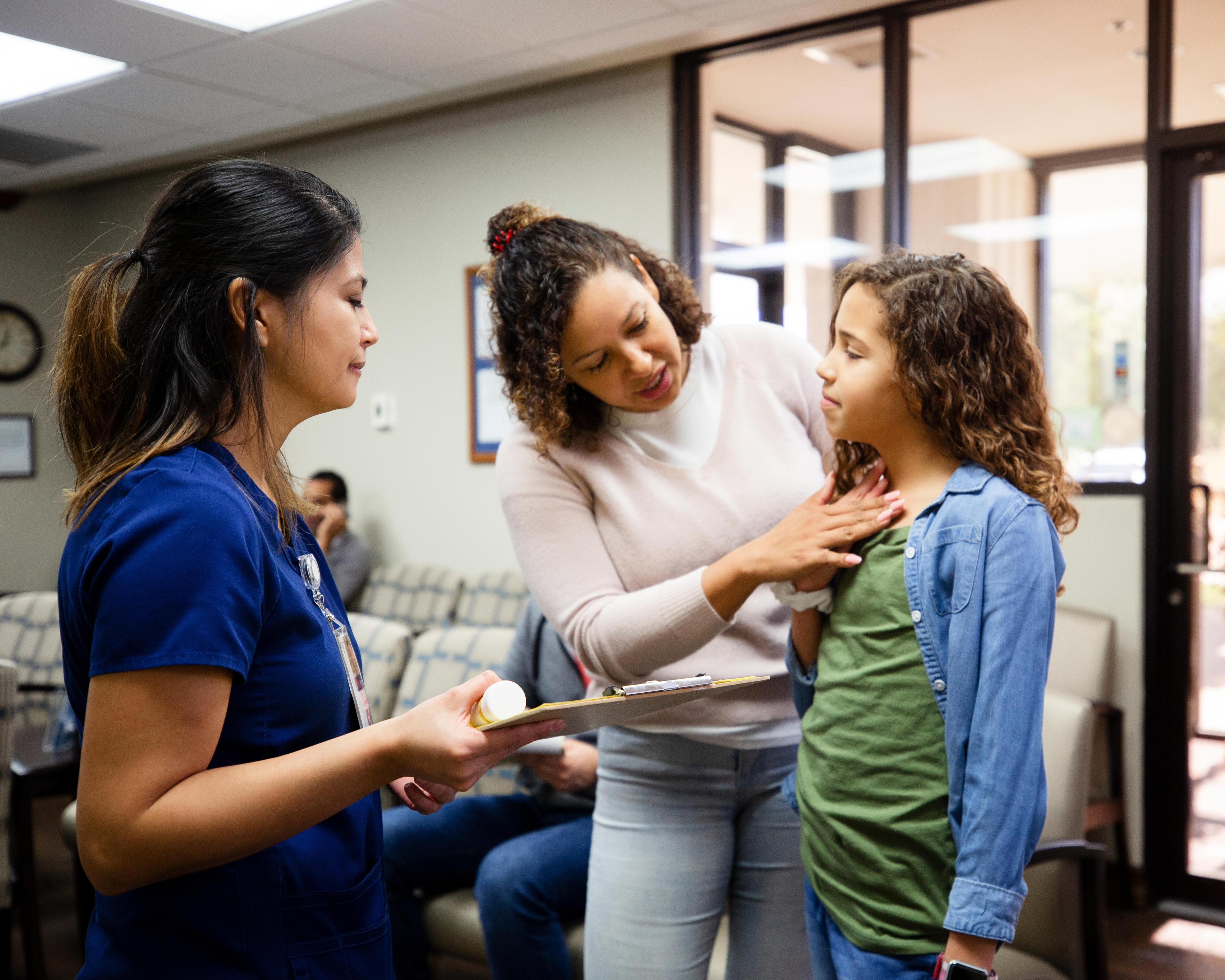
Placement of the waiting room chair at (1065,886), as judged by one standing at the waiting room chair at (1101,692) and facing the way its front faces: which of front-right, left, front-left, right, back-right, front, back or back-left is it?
front-left

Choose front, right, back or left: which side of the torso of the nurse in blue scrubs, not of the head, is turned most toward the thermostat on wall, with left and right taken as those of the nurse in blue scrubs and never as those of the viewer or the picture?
left

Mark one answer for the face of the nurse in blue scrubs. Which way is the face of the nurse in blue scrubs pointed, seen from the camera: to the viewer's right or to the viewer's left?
to the viewer's right

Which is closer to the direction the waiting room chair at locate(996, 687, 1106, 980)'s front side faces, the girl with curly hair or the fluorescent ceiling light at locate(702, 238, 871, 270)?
the girl with curly hair

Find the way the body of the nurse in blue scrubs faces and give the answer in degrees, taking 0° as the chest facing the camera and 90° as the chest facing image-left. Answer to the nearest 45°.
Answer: approximately 270°

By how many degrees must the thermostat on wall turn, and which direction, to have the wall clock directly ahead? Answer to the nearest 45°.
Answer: approximately 90° to its right

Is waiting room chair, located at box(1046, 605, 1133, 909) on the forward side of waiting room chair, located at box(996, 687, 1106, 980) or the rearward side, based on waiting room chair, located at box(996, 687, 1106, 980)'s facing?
on the rearward side

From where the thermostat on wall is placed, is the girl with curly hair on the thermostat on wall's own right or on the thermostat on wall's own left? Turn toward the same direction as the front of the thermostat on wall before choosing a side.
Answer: on the thermostat on wall's own left

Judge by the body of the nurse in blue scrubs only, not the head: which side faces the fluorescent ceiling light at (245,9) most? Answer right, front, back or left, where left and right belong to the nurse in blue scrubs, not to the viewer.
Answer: left
